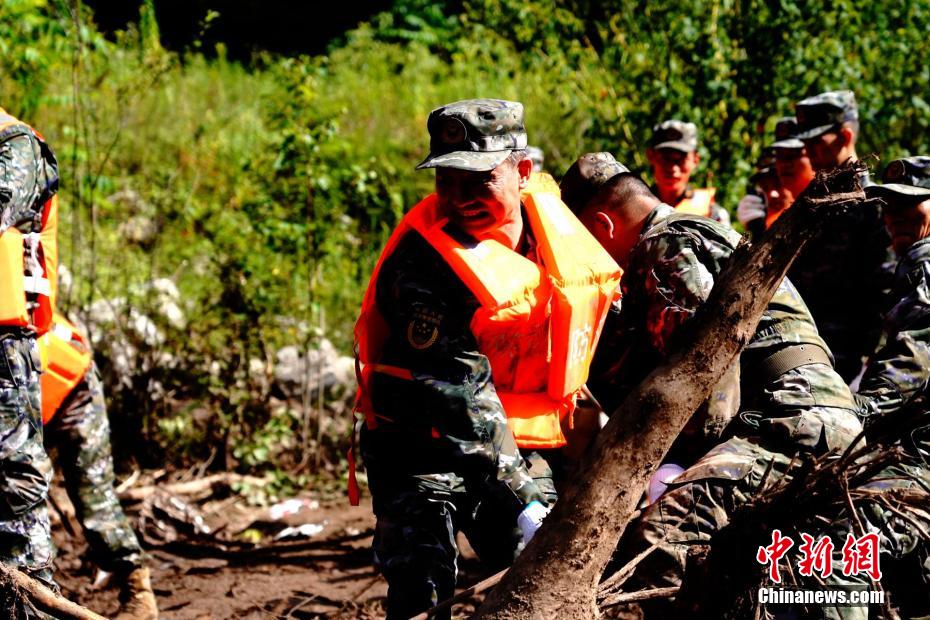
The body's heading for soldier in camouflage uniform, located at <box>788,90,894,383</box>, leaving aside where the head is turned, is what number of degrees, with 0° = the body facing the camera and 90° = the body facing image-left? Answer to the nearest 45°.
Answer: approximately 45°

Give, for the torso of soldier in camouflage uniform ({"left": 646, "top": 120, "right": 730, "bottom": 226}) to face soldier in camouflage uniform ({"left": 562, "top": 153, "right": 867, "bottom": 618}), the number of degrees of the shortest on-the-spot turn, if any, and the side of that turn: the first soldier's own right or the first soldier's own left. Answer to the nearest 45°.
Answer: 0° — they already face them

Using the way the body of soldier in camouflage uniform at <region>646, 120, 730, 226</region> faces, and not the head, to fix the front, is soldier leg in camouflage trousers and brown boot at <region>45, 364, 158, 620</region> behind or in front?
in front

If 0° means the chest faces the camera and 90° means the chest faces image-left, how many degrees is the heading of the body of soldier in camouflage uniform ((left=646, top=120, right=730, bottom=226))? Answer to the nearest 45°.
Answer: approximately 0°

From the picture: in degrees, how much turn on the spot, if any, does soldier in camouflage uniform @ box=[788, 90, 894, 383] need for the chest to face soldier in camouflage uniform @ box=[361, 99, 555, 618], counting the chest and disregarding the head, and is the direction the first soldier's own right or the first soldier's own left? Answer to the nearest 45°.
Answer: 0° — they already face them

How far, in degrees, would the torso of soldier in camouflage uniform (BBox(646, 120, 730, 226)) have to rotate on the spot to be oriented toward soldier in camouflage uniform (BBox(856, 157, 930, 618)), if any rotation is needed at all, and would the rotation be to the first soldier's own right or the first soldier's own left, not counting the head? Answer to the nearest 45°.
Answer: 0° — they already face them

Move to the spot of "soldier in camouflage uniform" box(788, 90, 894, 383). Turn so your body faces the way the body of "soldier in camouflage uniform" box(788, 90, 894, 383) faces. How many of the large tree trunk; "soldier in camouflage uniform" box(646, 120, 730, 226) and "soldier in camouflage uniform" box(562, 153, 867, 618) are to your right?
1

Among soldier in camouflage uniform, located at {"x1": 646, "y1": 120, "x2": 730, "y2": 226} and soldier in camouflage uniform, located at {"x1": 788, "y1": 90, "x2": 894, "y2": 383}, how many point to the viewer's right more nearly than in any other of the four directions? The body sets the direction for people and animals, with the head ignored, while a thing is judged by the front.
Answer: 0

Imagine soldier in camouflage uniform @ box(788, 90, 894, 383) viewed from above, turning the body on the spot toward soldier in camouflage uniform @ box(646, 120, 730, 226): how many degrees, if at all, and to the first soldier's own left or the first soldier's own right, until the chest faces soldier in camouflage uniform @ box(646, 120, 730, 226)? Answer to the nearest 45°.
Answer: approximately 90° to the first soldier's own right
